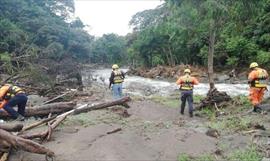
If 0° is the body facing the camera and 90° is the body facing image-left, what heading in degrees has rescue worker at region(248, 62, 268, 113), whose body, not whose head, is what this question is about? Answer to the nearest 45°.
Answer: approximately 135°

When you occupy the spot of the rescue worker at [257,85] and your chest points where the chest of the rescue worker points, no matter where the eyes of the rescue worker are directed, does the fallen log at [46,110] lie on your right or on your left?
on your left

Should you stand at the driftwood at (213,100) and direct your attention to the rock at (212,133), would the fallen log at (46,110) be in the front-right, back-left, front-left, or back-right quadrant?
front-right

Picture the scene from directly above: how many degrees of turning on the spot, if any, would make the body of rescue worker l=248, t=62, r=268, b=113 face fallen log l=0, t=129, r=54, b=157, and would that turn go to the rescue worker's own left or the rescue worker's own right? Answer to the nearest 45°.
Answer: approximately 90° to the rescue worker's own left
